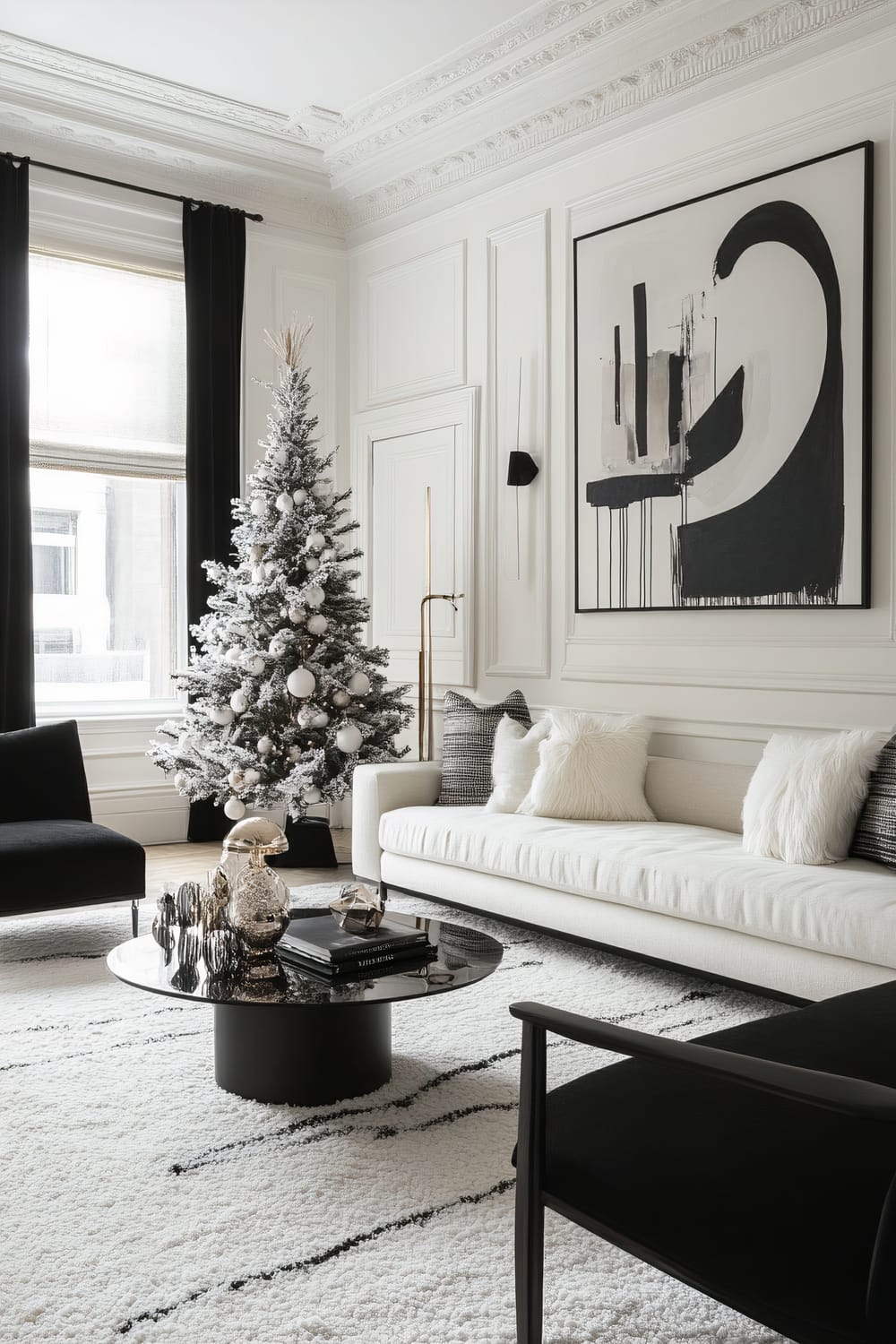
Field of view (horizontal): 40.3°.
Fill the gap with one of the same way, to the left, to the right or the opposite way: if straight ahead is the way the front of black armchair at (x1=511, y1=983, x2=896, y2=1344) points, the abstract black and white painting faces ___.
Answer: to the left

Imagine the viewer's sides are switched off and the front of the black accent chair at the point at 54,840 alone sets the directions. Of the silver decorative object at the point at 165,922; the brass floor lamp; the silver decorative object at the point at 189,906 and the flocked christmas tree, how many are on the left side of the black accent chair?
2

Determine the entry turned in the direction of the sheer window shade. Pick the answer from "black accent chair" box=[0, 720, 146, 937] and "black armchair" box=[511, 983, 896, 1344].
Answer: the black armchair

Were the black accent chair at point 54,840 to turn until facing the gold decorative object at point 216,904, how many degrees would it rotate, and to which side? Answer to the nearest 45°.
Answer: approximately 45° to its right

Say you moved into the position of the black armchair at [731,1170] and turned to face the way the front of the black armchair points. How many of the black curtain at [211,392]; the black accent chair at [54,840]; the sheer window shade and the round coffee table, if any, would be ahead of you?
4

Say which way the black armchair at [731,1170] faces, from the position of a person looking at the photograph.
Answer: facing away from the viewer and to the left of the viewer

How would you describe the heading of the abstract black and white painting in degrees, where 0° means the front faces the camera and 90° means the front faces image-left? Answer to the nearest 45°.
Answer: approximately 45°
